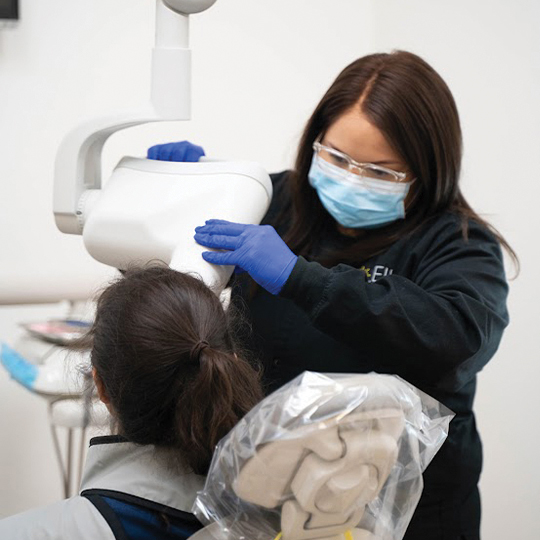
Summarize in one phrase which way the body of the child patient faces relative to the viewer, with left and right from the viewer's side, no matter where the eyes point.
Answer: facing away from the viewer and to the left of the viewer

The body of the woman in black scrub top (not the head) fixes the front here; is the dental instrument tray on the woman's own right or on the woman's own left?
on the woman's own right

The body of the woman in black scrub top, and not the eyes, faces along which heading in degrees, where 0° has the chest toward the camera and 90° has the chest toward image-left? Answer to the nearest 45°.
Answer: approximately 45°
